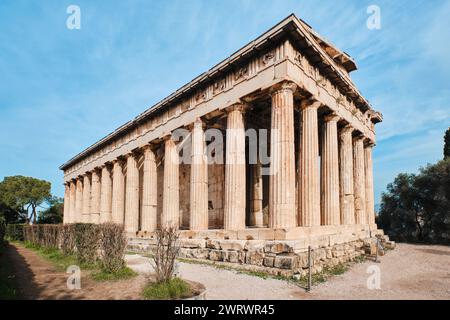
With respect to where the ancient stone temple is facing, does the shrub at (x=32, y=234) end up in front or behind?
behind

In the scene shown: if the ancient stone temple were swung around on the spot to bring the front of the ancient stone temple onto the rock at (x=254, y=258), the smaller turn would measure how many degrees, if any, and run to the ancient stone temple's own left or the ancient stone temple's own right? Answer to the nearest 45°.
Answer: approximately 45° to the ancient stone temple's own right

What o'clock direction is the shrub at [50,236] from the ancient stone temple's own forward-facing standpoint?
The shrub is roughly at 5 o'clock from the ancient stone temple.

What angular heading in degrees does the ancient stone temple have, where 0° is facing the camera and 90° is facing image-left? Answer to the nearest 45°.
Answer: approximately 315°

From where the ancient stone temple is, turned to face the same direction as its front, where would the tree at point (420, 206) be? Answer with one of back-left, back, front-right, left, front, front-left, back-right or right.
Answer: left

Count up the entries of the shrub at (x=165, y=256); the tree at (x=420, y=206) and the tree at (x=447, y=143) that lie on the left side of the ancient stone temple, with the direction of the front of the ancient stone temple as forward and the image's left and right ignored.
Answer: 2

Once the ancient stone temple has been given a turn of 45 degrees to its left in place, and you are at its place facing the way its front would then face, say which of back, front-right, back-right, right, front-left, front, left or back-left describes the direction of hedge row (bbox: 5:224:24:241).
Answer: back-left

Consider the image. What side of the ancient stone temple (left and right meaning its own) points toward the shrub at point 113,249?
right

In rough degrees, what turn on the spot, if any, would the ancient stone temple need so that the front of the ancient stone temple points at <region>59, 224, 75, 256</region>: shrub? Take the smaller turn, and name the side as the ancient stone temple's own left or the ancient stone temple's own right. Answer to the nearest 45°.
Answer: approximately 135° to the ancient stone temple's own right

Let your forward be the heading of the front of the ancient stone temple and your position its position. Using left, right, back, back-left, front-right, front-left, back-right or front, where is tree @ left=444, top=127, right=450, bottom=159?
left
